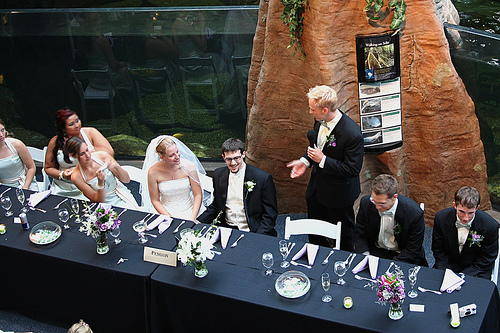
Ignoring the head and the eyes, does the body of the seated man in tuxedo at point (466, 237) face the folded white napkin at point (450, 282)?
yes

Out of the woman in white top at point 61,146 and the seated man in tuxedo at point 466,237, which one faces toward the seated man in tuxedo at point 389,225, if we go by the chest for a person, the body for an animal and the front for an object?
the woman in white top

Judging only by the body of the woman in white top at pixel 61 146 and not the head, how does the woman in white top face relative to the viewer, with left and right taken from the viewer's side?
facing the viewer and to the right of the viewer

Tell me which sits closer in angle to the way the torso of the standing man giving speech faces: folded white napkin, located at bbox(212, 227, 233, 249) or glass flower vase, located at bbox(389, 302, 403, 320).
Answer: the folded white napkin

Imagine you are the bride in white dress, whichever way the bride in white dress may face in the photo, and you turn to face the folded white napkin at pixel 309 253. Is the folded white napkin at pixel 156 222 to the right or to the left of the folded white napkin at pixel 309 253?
right

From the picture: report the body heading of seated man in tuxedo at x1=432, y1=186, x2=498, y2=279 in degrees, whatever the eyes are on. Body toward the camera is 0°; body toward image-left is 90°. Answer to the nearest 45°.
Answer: approximately 0°

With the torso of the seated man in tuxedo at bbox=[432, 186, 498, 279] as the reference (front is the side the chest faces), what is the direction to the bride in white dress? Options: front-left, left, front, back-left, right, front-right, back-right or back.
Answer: right

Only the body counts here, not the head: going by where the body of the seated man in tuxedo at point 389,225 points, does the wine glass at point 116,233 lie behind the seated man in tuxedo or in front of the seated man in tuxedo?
in front

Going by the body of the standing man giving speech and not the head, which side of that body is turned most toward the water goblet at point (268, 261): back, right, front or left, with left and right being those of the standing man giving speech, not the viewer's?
front

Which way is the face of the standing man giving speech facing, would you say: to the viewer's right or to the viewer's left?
to the viewer's left

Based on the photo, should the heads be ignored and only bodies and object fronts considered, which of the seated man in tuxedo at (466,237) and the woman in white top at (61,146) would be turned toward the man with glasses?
the woman in white top

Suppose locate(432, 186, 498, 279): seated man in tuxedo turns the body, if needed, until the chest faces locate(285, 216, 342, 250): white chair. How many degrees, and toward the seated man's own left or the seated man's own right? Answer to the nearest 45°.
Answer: approximately 90° to the seated man's own right

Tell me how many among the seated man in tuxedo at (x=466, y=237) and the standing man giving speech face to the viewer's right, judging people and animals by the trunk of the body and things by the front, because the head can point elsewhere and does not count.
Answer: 0

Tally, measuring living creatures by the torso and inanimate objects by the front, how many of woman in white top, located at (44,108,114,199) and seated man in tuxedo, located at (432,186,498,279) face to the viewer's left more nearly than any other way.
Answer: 0
